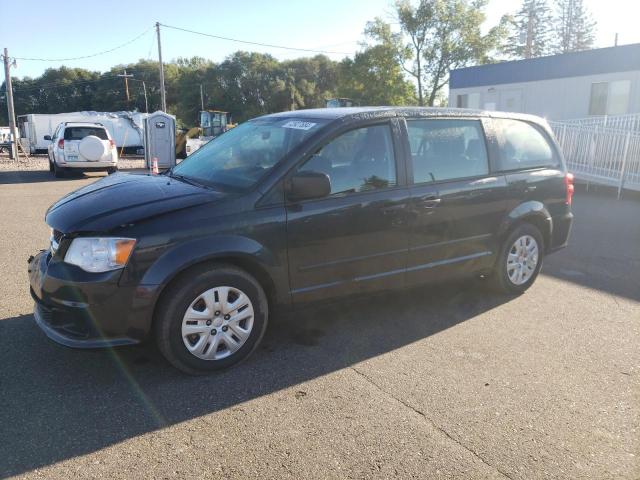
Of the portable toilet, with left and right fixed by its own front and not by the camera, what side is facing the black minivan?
front

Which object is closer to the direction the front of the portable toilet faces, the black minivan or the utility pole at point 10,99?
the black minivan

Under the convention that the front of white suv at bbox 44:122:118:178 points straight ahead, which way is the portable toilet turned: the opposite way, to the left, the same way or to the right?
the opposite way

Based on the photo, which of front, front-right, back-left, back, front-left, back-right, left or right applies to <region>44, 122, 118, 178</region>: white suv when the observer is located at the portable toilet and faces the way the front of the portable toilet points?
front-right

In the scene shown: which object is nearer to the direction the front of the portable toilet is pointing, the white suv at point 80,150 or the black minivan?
the black minivan

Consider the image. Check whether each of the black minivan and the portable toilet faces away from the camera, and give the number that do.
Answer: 0

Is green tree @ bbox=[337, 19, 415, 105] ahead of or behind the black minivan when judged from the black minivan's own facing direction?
behind

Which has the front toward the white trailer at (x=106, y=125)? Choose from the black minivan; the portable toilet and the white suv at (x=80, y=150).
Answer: the white suv

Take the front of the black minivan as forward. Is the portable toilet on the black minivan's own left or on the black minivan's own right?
on the black minivan's own right

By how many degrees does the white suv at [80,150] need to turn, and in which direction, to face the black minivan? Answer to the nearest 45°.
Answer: approximately 180°

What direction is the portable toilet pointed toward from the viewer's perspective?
toward the camera

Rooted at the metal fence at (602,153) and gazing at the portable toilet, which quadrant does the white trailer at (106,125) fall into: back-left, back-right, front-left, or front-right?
front-right

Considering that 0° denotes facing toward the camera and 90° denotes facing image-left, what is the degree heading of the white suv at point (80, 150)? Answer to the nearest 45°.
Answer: approximately 180°

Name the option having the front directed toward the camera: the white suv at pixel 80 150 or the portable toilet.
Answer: the portable toilet

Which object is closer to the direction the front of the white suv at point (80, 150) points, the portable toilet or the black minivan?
the portable toilet

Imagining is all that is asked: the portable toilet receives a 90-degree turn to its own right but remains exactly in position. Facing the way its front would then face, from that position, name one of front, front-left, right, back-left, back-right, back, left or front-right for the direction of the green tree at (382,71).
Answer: back-right

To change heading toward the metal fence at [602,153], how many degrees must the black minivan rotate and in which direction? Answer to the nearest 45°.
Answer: approximately 180°

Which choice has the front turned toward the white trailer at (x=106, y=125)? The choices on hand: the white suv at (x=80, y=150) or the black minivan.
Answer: the white suv

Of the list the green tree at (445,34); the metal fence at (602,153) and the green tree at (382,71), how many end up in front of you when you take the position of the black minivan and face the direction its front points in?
0

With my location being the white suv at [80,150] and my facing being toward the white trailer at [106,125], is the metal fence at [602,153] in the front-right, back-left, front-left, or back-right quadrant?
back-right

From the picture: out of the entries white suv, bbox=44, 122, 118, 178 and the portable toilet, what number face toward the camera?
1

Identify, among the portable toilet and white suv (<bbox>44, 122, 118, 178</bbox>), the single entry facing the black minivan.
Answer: the portable toilet

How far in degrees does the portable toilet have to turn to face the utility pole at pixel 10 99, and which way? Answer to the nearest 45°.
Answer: approximately 135° to its right
